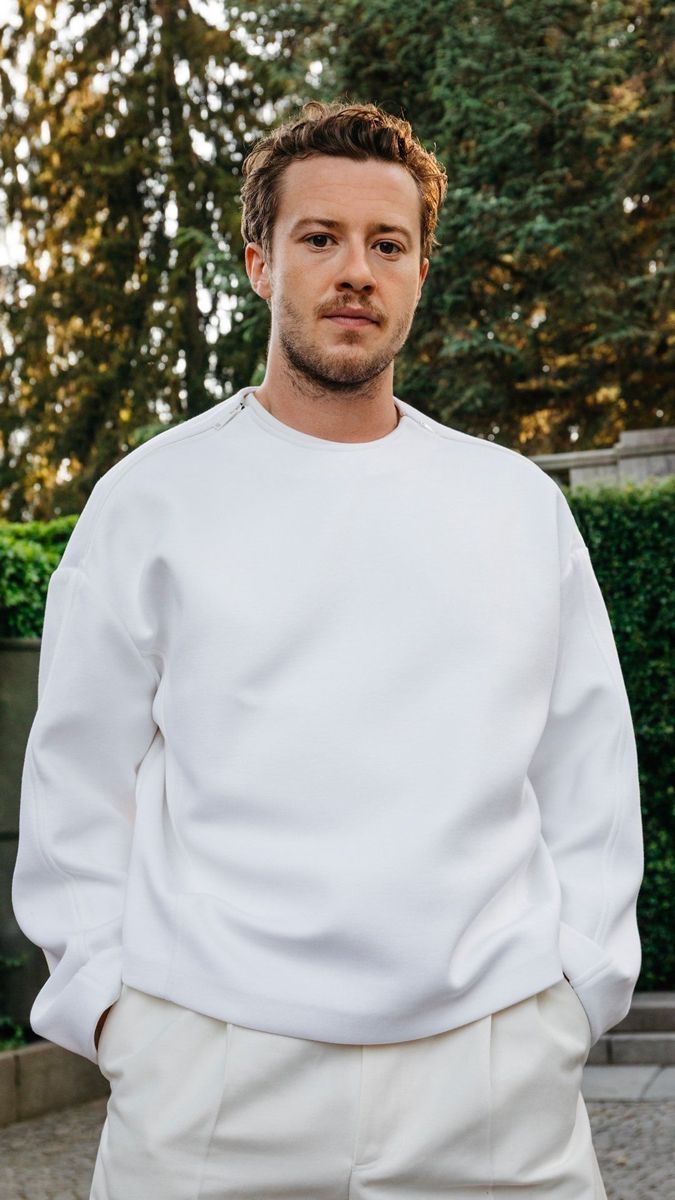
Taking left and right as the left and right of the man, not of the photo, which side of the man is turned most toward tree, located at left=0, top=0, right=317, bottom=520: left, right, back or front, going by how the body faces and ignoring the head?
back

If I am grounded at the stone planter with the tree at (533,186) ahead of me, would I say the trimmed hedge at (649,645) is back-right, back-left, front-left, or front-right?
front-right

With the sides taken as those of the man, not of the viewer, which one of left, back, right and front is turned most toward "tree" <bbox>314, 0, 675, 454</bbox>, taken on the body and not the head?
back

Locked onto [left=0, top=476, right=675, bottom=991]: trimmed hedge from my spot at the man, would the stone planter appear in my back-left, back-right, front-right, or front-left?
front-left

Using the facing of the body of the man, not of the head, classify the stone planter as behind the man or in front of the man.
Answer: behind

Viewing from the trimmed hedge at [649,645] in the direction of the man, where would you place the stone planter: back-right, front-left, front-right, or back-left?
front-right

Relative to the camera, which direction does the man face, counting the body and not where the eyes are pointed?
toward the camera

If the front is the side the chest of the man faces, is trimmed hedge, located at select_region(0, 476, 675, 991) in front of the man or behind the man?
behind

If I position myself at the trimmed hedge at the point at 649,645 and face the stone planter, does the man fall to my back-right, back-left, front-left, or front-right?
front-left
